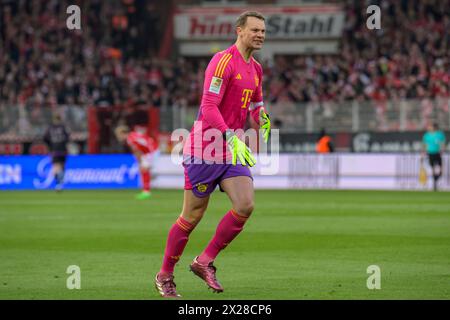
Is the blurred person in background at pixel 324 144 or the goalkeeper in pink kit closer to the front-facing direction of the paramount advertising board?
the goalkeeper in pink kit

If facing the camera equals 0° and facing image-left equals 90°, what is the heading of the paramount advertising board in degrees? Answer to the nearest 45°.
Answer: approximately 0°

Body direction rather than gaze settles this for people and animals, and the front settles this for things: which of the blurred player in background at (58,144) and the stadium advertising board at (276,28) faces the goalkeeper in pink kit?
the stadium advertising board

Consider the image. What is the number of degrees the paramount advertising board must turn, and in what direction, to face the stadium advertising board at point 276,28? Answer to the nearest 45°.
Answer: approximately 135° to its left

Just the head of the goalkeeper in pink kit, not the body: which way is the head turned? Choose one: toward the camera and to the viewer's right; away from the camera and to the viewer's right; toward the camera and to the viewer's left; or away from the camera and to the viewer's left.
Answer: toward the camera and to the viewer's right
